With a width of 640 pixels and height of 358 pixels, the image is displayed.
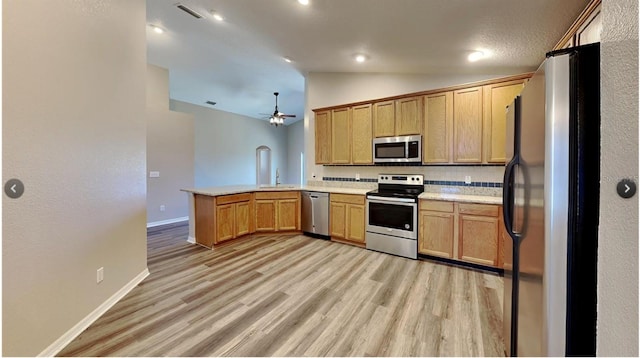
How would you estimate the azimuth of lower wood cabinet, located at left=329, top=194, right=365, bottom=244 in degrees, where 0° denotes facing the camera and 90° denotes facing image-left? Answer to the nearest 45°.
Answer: approximately 45°

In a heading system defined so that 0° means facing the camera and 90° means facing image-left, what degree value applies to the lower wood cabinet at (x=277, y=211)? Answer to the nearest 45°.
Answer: approximately 0°

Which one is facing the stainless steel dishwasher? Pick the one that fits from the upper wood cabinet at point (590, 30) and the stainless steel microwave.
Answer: the upper wood cabinet

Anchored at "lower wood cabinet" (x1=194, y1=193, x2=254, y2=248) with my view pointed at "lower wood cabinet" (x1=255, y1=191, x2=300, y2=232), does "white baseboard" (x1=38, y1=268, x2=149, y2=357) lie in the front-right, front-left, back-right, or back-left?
back-right

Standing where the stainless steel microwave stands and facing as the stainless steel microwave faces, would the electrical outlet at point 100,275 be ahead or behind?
ahead

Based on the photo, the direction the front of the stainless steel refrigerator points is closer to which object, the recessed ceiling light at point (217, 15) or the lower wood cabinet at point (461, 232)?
the recessed ceiling light

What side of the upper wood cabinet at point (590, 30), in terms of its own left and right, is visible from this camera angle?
left

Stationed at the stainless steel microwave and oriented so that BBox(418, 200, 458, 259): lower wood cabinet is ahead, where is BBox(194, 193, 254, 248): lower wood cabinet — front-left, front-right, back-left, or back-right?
back-right

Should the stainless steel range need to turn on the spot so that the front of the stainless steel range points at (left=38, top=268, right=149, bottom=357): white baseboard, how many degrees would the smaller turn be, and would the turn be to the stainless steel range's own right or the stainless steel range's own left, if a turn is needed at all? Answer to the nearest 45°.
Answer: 0° — it already faces it

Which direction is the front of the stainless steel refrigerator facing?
to the viewer's left

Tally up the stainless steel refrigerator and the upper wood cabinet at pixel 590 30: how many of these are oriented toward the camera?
0

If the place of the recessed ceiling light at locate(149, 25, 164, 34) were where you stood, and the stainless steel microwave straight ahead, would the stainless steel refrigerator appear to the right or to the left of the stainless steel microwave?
right

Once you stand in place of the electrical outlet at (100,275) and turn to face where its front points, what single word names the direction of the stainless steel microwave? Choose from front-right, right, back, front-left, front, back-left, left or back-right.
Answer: front-left
